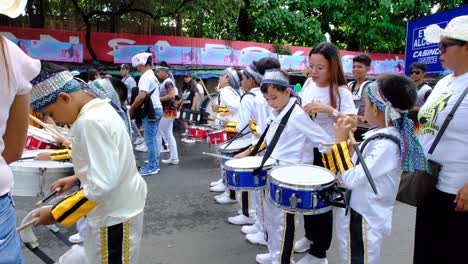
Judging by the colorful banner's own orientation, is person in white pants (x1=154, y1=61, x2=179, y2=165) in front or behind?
in front

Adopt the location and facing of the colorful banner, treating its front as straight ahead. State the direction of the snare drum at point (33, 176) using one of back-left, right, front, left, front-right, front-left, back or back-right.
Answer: front

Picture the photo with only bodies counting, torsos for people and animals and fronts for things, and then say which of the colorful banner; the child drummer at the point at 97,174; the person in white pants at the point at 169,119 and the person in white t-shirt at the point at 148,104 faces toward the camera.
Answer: the colorful banner

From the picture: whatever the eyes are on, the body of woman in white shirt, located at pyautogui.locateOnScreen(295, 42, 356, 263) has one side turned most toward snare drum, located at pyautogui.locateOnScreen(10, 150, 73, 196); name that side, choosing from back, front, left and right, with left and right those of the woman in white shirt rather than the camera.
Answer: front

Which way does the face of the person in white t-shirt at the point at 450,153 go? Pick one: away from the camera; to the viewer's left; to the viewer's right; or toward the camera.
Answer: to the viewer's left

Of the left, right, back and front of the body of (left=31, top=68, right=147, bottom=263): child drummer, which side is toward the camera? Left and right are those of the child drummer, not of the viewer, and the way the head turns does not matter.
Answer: left

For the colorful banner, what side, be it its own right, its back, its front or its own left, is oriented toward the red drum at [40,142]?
front
